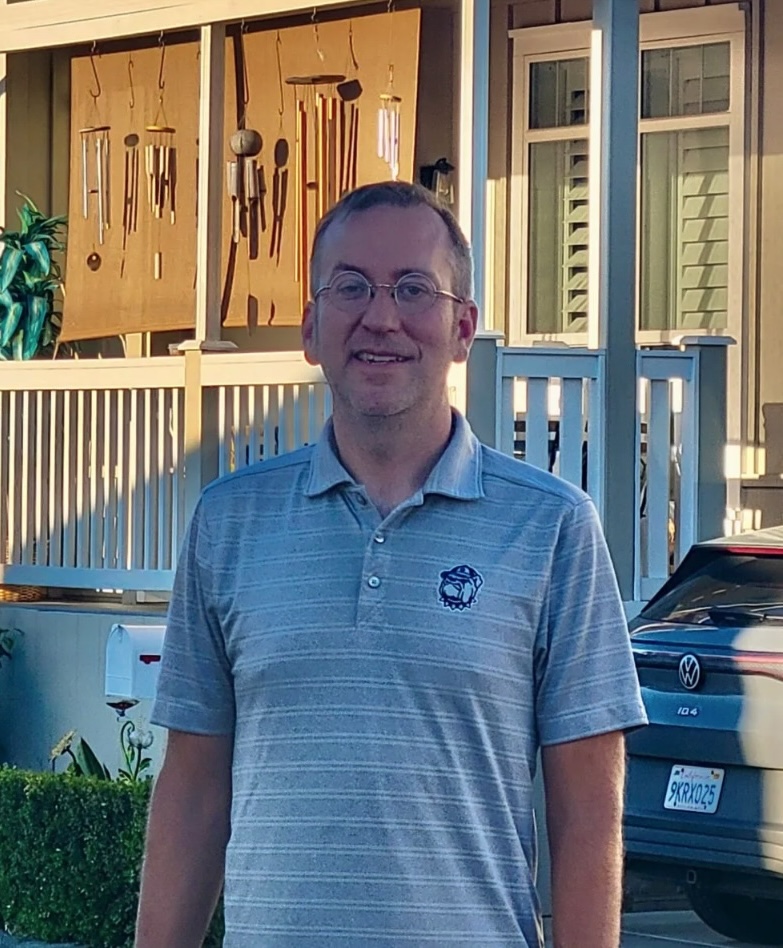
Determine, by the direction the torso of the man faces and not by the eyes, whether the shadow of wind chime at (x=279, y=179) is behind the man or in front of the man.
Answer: behind

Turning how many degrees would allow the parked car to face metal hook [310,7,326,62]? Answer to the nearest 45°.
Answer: approximately 90° to its left

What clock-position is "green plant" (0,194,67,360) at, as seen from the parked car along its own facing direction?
The green plant is roughly at 9 o'clock from the parked car.

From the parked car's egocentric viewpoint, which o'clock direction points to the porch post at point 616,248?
The porch post is roughly at 10 o'clock from the parked car.

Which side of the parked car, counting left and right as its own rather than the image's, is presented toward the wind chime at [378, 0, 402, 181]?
left

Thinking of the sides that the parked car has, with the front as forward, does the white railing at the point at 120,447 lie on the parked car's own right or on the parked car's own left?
on the parked car's own left

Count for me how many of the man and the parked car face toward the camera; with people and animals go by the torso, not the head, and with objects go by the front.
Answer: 1

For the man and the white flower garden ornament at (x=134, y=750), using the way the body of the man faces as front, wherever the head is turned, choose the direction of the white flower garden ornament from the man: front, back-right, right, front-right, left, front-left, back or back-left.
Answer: back

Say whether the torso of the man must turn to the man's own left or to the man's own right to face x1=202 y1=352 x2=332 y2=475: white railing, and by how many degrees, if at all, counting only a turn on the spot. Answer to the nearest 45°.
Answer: approximately 180°

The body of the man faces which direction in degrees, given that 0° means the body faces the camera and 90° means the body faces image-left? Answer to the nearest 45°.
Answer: approximately 0°

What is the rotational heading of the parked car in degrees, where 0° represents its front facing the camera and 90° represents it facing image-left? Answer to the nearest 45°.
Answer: approximately 225°

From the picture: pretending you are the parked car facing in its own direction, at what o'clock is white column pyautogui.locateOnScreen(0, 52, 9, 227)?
The white column is roughly at 9 o'clock from the parked car.
